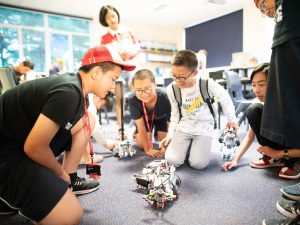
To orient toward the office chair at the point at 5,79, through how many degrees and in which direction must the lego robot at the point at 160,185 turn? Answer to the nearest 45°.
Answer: approximately 135° to its right

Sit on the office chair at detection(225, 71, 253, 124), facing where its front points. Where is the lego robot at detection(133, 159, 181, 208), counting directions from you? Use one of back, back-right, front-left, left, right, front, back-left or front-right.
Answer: front-right

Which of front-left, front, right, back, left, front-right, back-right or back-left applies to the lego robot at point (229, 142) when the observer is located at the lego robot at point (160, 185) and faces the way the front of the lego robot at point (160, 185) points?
back-left

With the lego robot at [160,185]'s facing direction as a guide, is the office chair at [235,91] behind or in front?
behind

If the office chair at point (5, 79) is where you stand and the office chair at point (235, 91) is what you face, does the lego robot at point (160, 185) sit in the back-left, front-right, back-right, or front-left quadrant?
front-right

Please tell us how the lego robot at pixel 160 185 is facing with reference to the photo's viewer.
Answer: facing the viewer

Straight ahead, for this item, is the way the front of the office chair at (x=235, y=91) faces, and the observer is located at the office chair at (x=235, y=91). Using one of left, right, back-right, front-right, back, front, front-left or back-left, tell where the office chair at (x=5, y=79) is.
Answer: right

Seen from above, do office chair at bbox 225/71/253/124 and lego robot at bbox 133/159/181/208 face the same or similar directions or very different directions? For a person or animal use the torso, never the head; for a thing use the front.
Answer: same or similar directions
